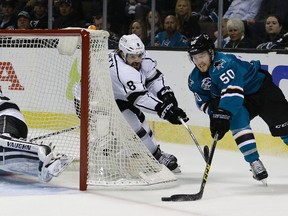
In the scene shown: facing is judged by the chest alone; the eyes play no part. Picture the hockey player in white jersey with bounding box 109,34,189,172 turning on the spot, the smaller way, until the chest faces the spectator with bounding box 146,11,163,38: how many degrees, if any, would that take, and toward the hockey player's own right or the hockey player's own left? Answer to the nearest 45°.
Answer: approximately 135° to the hockey player's own left

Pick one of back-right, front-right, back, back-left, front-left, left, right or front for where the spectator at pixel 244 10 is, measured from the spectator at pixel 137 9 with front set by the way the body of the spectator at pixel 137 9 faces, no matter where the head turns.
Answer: front-left

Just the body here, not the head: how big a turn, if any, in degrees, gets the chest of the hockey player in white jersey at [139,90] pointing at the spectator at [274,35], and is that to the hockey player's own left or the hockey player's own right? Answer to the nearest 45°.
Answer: approximately 90° to the hockey player's own left

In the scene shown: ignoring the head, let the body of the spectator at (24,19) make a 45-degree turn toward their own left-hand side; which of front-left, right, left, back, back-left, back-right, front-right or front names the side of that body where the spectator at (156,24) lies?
front

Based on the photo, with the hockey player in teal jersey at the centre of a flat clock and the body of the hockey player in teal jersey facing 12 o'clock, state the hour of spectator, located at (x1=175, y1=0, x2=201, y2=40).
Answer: The spectator is roughly at 4 o'clock from the hockey player in teal jersey.

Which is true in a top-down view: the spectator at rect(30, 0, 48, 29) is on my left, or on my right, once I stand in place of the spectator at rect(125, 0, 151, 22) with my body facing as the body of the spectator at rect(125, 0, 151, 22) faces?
on my right

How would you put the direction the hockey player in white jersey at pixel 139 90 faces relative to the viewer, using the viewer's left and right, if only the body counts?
facing the viewer and to the right of the viewer

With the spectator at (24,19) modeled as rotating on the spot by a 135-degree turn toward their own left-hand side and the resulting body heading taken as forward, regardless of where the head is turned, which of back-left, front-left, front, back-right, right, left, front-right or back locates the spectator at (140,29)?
right

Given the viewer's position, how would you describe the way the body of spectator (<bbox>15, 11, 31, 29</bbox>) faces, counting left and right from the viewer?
facing the viewer

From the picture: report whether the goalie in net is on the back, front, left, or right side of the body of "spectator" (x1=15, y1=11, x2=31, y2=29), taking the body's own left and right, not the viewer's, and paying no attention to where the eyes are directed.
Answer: front

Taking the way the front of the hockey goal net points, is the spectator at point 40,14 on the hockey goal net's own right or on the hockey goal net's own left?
on the hockey goal net's own right
